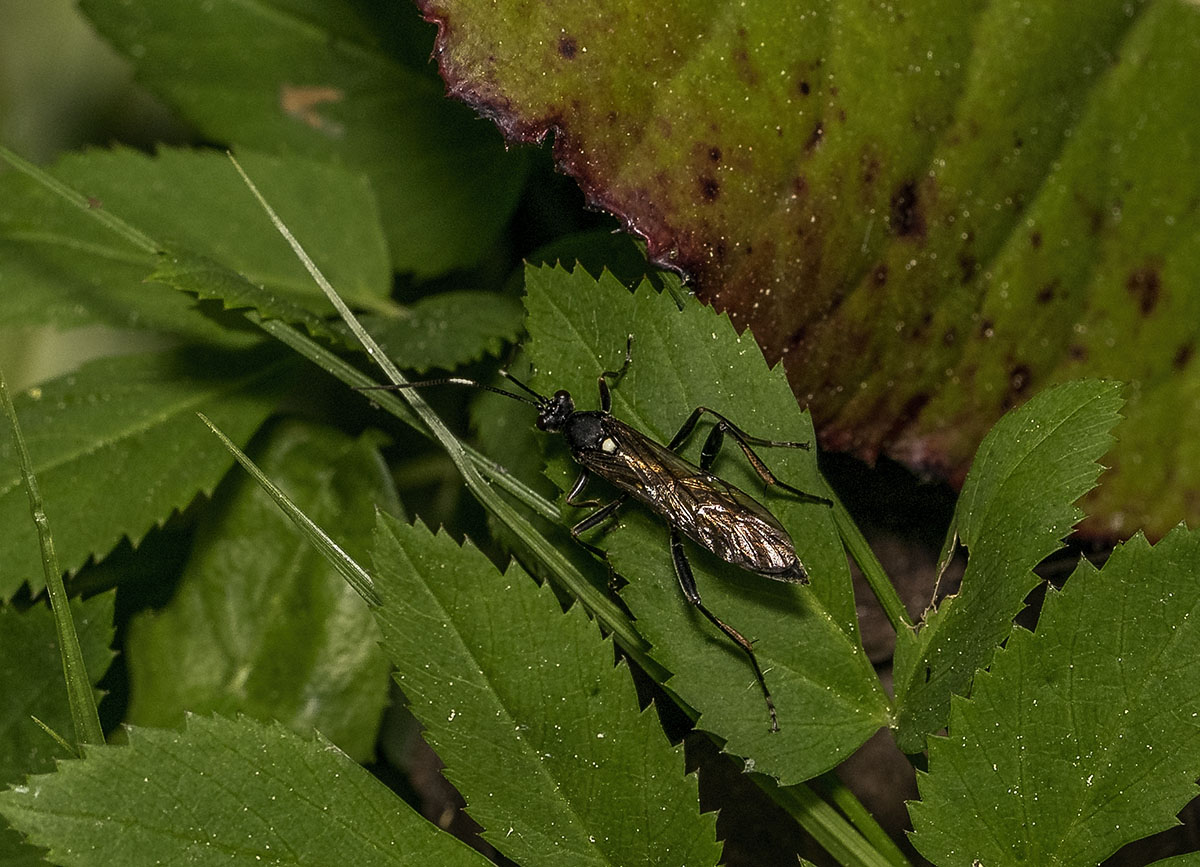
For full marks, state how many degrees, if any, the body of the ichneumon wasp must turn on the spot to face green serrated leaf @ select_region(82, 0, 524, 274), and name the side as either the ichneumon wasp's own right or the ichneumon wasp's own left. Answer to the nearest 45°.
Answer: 0° — it already faces it

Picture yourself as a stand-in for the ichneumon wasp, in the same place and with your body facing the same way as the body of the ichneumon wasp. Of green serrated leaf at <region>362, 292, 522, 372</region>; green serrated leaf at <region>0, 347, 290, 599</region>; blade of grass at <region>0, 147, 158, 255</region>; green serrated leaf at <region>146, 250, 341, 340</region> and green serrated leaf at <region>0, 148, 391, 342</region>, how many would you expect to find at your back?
0

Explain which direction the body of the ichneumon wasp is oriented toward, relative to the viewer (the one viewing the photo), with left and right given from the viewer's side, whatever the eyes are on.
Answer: facing away from the viewer and to the left of the viewer

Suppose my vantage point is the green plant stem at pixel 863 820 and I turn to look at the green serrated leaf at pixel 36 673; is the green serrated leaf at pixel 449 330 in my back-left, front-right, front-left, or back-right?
front-right

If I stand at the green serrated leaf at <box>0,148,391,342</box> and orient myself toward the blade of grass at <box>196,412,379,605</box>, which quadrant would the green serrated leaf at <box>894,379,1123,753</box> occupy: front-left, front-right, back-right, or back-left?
front-left

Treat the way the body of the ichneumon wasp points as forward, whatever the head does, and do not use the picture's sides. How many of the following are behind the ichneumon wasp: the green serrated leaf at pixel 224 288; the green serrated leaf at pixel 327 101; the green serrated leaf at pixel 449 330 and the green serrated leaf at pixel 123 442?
0

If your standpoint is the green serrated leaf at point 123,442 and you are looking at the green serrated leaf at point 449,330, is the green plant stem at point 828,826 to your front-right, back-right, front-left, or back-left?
front-right

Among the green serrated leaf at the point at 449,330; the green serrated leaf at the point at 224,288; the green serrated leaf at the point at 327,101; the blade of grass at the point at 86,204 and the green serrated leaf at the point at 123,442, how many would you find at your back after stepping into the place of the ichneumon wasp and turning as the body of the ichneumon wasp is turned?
0
